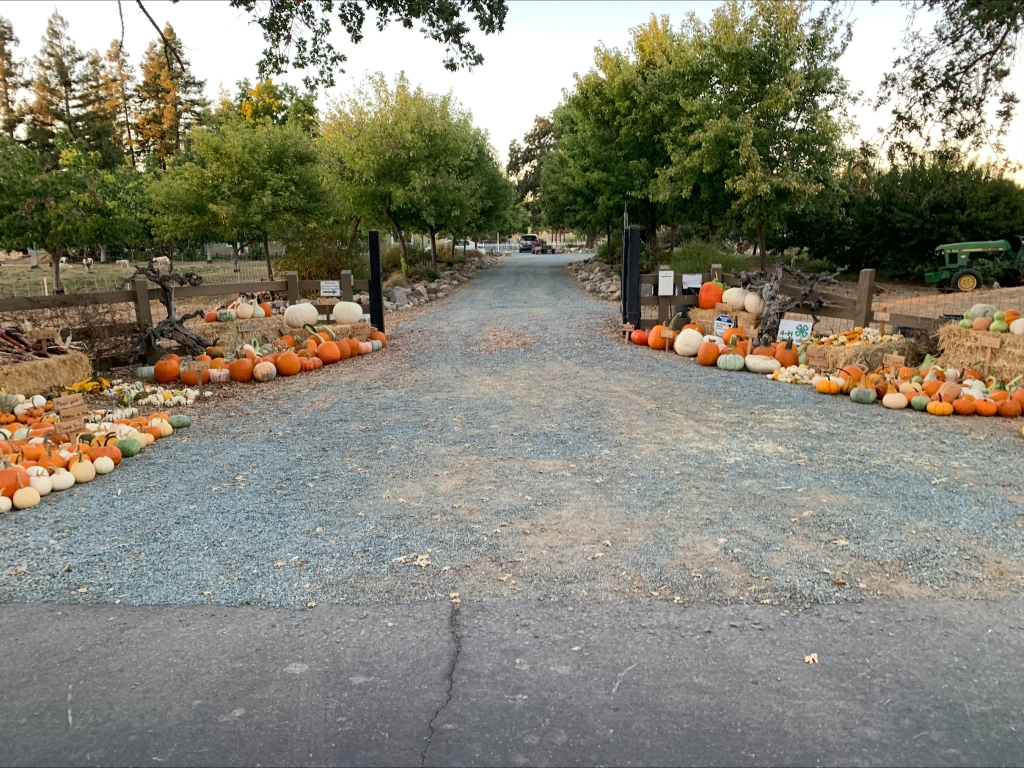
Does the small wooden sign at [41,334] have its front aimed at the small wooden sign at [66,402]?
yes

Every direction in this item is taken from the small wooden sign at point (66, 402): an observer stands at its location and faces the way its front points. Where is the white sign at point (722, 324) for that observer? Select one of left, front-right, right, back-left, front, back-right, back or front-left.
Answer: left

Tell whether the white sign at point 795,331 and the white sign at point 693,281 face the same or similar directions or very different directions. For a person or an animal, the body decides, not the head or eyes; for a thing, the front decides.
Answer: same or similar directions

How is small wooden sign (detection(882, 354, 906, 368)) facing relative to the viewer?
toward the camera

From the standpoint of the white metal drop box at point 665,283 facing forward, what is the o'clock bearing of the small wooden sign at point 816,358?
The small wooden sign is roughly at 11 o'clock from the white metal drop box.

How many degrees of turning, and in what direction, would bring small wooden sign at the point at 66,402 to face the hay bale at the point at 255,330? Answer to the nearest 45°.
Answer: approximately 135° to its left

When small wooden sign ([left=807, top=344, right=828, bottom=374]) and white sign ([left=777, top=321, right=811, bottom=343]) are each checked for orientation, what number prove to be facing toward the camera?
2

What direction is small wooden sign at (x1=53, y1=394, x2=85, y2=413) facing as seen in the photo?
toward the camera

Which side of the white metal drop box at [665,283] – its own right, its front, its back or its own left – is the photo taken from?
front

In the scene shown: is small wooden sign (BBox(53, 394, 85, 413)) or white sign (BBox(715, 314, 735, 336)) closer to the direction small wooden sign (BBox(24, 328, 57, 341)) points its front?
the small wooden sign

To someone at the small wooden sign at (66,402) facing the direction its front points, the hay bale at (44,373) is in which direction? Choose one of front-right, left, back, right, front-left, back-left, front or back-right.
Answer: back

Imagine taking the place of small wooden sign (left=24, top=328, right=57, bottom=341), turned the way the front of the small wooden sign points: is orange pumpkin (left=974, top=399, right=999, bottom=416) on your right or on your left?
on your left

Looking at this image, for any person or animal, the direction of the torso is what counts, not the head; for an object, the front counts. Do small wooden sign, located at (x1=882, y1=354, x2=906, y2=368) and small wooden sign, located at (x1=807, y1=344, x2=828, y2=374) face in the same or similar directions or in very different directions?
same or similar directions

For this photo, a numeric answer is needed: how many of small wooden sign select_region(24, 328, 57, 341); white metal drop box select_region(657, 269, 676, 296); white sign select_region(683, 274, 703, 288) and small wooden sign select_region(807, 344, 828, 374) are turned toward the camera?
4

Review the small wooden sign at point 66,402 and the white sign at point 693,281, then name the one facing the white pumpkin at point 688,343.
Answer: the white sign

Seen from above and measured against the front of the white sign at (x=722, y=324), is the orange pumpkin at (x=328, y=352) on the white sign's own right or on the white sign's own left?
on the white sign's own right

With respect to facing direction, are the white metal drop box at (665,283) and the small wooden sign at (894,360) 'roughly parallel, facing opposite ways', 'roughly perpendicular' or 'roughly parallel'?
roughly parallel
